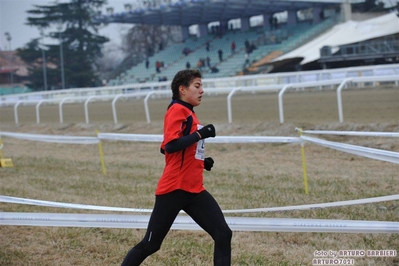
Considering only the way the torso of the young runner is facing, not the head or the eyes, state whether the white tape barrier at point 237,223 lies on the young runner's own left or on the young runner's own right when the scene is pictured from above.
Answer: on the young runner's own left
